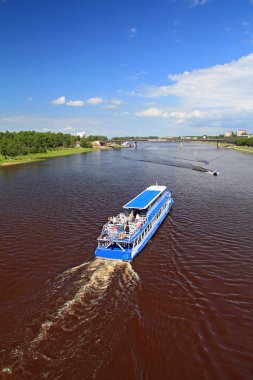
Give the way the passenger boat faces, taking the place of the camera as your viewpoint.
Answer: facing away from the viewer and to the right of the viewer
